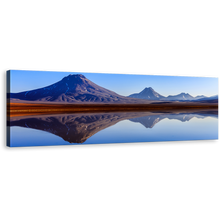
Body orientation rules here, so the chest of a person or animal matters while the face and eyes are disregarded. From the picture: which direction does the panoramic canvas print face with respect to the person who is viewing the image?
facing the viewer and to the right of the viewer
